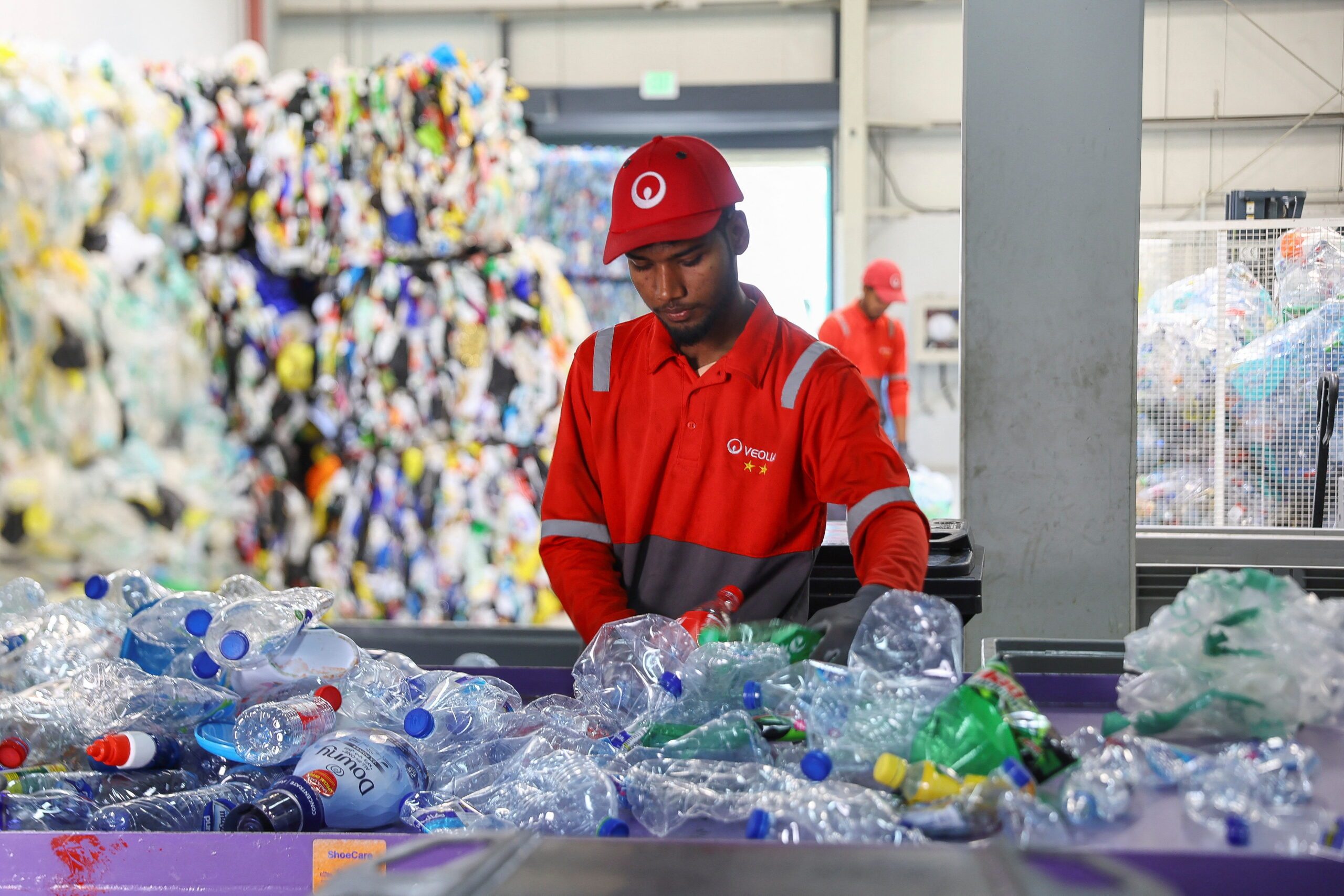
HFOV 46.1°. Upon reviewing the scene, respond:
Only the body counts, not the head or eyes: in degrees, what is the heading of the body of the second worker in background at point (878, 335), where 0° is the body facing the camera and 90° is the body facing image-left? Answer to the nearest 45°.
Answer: approximately 315°

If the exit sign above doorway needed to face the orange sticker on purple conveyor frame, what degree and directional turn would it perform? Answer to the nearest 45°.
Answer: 0° — it already faces it

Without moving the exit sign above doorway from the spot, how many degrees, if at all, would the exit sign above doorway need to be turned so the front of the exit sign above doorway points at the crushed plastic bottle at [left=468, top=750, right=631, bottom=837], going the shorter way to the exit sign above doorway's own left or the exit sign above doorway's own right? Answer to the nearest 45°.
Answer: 0° — it already faces it

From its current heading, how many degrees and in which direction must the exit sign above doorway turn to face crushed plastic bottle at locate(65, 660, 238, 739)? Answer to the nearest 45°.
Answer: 0° — it already faces it

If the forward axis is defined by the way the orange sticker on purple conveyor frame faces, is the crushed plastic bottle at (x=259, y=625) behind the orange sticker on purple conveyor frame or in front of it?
behind

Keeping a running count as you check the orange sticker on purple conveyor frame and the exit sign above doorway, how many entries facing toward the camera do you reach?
2

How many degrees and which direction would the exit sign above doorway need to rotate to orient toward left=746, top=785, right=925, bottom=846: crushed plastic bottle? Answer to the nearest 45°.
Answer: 0° — it already faces it

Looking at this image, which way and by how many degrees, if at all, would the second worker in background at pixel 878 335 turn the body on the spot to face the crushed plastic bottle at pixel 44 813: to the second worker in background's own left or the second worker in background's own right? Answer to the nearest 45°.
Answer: approximately 45° to the second worker in background's own right

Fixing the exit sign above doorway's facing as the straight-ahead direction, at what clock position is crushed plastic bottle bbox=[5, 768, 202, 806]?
The crushed plastic bottle is roughly at 12 o'clock from the exit sign above doorway.
